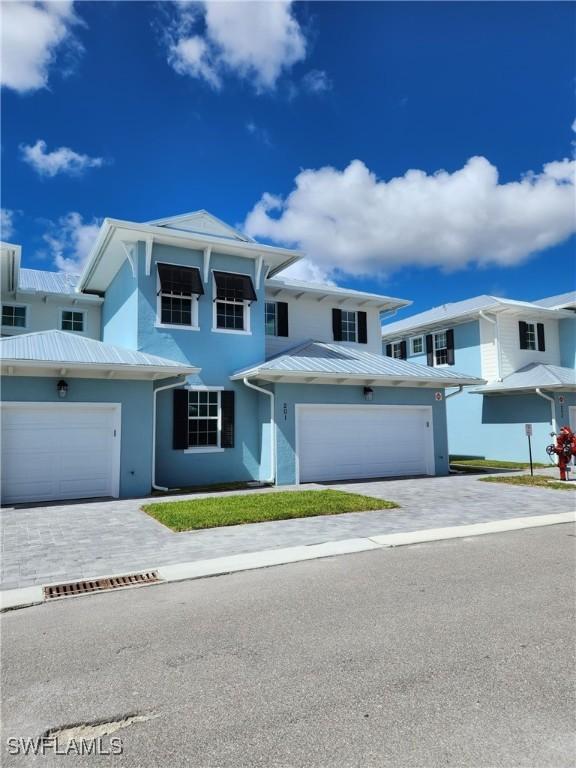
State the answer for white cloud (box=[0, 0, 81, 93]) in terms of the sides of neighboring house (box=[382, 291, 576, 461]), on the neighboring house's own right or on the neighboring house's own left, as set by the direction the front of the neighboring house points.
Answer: on the neighboring house's own right

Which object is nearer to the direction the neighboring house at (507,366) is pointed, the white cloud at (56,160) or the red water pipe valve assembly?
the red water pipe valve assembly

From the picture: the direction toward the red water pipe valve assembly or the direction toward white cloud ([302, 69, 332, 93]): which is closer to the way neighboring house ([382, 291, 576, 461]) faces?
the red water pipe valve assembly

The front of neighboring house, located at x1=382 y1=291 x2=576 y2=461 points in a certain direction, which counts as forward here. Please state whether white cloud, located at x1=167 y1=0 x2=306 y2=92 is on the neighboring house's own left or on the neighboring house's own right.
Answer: on the neighboring house's own right

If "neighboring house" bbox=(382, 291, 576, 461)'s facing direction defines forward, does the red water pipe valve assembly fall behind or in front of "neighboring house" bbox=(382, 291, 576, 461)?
in front

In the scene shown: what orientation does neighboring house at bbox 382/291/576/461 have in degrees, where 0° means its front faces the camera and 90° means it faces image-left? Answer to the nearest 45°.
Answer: approximately 315°
